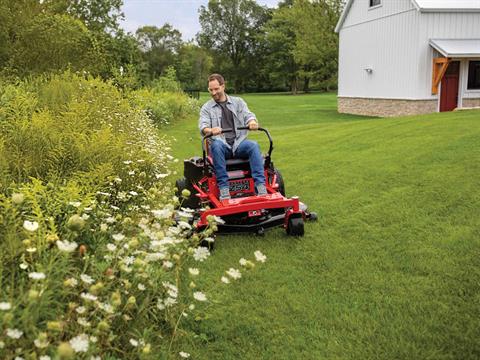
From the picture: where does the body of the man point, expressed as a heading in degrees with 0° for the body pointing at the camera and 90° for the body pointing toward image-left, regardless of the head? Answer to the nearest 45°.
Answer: approximately 0°

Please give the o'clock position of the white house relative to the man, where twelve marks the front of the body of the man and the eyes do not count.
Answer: The white house is roughly at 7 o'clock from the man.

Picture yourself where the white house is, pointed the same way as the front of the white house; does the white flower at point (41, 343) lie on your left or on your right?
on your right

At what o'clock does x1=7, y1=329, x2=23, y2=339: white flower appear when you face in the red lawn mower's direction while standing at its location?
The white flower is roughly at 2 o'clock from the red lawn mower.

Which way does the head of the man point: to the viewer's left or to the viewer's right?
to the viewer's left

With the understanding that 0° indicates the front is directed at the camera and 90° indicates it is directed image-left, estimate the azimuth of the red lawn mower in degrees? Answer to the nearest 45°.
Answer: approximately 315°

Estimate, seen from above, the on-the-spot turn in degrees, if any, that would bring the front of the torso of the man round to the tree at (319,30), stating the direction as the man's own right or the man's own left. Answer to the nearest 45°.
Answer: approximately 180°

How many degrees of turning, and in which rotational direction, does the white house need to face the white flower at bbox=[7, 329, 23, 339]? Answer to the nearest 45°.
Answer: approximately 45° to its right

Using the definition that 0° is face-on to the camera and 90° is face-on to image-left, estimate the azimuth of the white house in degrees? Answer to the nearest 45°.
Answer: approximately 315°

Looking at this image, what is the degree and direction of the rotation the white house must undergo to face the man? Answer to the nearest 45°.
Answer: approximately 45° to its right
